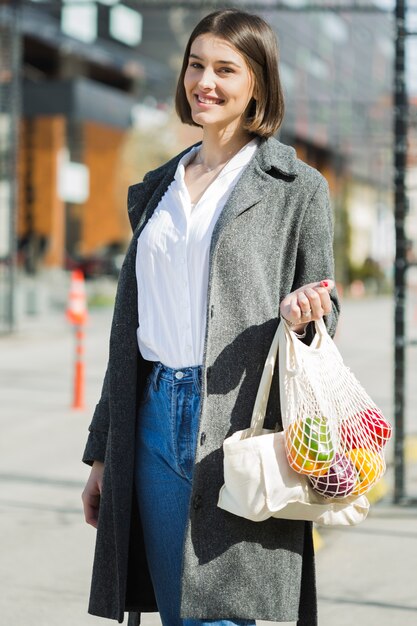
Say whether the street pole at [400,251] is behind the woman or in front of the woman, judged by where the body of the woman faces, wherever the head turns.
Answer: behind

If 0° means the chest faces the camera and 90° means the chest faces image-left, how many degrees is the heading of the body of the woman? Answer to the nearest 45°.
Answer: approximately 45°

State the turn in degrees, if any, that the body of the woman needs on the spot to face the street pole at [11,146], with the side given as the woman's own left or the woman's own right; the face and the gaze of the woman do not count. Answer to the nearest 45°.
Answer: approximately 135° to the woman's own right

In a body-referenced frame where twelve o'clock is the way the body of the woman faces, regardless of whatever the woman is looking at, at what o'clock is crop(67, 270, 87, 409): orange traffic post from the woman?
The orange traffic post is roughly at 4 o'clock from the woman.
